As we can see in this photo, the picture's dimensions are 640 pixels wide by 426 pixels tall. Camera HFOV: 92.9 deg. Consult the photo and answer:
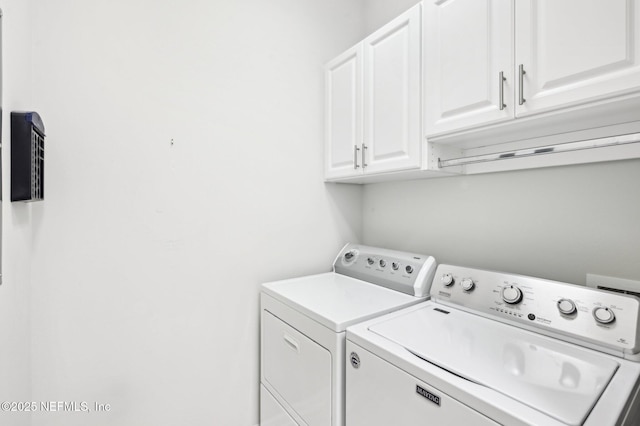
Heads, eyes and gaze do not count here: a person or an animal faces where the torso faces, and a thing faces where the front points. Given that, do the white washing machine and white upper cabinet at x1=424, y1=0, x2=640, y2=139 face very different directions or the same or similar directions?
same or similar directions

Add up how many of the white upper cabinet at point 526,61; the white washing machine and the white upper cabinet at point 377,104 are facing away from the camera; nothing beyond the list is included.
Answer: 0

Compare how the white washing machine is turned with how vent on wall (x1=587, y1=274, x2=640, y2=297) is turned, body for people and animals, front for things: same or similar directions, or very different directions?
same or similar directions

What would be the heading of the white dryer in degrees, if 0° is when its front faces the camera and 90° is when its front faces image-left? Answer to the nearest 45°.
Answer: approximately 45°

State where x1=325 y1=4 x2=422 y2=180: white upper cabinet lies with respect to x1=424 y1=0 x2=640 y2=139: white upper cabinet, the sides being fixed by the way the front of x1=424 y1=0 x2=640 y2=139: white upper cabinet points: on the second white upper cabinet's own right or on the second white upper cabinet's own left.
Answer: on the second white upper cabinet's own right

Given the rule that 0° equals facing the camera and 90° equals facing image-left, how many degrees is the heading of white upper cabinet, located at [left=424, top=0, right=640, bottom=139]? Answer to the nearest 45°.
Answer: approximately 45°

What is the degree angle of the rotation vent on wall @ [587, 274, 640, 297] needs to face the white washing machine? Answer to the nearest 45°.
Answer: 0° — it already faces it

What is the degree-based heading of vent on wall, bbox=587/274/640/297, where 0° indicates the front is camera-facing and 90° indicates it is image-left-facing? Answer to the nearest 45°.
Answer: approximately 45°

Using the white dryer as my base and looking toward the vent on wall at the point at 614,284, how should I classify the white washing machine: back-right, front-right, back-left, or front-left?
front-right

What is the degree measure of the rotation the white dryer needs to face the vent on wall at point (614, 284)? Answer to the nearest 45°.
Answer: approximately 135° to its left
